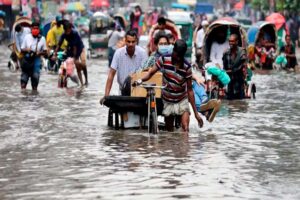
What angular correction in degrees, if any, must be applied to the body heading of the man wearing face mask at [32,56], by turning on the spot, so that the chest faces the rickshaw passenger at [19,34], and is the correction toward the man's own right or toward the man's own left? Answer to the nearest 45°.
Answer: approximately 180°

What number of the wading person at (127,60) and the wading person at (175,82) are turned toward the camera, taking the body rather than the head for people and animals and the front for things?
2

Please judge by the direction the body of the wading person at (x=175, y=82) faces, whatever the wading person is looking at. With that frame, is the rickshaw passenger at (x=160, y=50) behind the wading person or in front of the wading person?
behind

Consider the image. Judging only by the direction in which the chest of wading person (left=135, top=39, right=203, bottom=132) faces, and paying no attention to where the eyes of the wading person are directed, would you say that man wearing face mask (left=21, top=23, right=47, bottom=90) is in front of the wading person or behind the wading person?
behind

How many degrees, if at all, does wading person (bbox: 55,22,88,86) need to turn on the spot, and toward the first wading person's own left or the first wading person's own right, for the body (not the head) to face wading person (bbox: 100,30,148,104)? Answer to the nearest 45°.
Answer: approximately 45° to the first wading person's own left

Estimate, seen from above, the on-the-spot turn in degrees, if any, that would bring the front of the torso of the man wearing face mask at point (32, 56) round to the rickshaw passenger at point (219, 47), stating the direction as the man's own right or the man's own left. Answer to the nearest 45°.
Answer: approximately 90° to the man's own left

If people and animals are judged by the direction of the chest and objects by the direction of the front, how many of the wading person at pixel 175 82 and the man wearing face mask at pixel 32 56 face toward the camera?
2

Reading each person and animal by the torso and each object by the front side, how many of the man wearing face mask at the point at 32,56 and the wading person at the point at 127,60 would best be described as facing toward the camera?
2

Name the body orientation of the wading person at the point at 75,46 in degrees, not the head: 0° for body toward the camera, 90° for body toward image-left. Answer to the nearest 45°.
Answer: approximately 45°

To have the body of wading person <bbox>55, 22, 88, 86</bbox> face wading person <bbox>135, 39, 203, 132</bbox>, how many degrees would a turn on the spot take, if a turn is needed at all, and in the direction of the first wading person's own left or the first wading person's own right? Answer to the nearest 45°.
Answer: approximately 45° to the first wading person's own left

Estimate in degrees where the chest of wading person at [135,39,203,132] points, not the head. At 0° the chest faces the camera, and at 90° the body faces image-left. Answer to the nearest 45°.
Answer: approximately 0°
